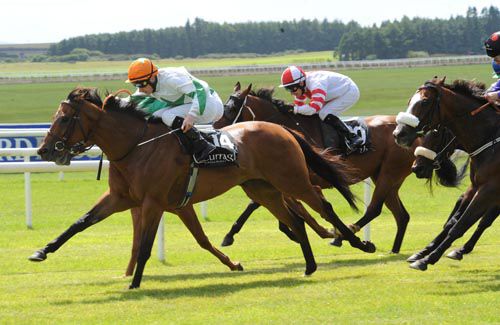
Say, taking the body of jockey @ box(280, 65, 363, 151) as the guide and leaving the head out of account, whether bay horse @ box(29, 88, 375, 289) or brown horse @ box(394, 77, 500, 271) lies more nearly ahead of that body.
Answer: the bay horse

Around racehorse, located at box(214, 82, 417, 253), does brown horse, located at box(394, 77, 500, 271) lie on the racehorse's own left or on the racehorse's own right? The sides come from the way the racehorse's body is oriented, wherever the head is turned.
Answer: on the racehorse's own left

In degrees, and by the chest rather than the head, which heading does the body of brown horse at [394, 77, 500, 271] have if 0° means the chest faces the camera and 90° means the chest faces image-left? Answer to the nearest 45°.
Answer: approximately 90°

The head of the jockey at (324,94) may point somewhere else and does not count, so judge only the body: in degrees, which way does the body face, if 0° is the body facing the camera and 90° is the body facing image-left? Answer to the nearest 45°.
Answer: approximately 90°

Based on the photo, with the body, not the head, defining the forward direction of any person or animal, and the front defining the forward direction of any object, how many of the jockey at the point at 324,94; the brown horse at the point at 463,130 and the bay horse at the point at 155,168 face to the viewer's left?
3

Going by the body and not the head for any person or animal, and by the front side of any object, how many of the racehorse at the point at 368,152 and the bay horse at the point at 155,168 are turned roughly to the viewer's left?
2

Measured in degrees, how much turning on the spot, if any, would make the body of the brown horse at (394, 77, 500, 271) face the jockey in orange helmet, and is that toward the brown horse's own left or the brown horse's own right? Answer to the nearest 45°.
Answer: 0° — it already faces them

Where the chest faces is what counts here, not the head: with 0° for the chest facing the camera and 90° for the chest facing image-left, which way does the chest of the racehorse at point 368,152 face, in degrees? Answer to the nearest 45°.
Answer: approximately 90°

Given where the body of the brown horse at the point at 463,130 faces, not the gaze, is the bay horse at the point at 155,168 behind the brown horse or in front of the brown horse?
in front

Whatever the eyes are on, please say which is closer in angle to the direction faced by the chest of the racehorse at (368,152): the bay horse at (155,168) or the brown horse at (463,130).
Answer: the bay horse

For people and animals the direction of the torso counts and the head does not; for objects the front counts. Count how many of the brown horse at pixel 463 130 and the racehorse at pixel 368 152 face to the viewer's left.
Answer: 2

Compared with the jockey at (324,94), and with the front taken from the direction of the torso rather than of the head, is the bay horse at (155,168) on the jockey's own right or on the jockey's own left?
on the jockey's own left

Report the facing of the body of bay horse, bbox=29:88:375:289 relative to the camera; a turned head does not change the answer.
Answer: to the viewer's left
